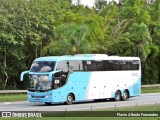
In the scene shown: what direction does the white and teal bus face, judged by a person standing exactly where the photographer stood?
facing the viewer and to the left of the viewer
